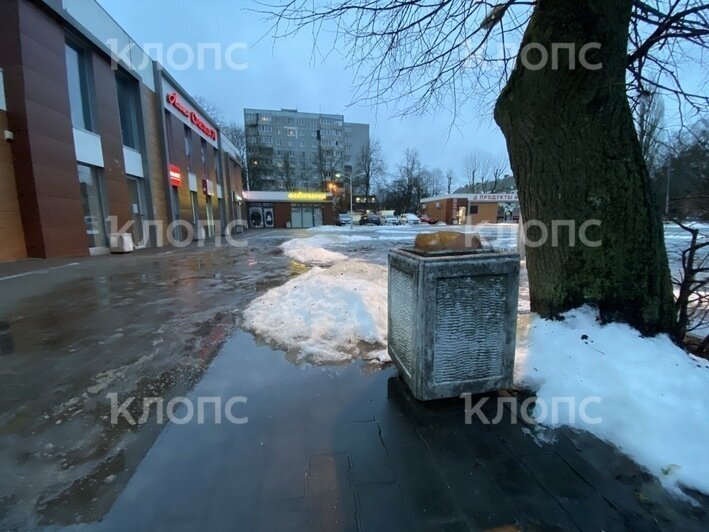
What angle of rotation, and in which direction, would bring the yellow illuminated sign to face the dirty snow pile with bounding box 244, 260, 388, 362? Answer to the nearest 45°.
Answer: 0° — it already faces it

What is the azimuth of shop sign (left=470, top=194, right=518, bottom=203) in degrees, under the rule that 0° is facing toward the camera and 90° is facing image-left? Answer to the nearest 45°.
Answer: approximately 0°

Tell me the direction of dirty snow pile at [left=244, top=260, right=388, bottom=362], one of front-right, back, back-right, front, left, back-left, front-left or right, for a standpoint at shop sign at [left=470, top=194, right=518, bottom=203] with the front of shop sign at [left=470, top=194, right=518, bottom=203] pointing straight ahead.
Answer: front

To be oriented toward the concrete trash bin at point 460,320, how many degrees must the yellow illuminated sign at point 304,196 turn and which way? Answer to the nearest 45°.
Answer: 0° — it already faces it

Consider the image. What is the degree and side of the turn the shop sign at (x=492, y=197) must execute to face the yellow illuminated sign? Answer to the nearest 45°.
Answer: approximately 45° to its right

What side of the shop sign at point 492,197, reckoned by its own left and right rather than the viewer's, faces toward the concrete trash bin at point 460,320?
front

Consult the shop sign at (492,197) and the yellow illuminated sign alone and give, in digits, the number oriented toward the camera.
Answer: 2

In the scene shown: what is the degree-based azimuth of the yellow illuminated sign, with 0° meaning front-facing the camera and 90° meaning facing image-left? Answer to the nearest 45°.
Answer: approximately 0°

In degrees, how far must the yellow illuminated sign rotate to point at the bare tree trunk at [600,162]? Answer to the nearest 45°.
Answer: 0° — it already faces it

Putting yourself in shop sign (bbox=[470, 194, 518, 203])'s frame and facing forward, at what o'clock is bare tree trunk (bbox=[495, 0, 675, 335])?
The bare tree trunk is roughly at 12 o'clock from the shop sign.

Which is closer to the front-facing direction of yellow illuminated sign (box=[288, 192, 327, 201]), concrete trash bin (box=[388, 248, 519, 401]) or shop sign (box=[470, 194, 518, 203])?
the concrete trash bin

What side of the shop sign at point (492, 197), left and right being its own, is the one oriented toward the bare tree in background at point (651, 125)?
left
